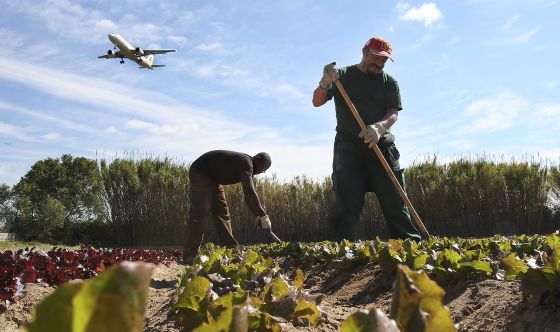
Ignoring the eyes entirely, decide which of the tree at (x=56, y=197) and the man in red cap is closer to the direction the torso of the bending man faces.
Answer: the man in red cap

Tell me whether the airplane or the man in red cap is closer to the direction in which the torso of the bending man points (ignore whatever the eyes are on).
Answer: the man in red cap

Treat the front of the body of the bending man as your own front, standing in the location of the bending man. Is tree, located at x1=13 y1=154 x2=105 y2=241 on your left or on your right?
on your left

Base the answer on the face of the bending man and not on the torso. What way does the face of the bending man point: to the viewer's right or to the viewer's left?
to the viewer's right

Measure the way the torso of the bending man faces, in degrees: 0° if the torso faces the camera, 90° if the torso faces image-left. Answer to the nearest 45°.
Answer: approximately 270°

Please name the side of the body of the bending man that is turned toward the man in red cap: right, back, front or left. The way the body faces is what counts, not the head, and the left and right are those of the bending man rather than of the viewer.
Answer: front

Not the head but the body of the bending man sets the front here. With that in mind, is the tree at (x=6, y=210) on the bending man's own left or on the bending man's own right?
on the bending man's own left

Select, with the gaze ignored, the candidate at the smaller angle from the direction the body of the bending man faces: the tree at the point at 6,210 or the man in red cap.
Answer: the man in red cap

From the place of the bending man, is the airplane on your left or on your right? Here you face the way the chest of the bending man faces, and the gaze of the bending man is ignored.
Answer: on your left
